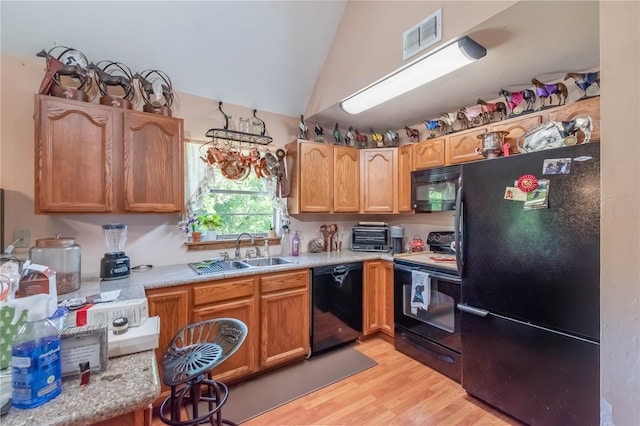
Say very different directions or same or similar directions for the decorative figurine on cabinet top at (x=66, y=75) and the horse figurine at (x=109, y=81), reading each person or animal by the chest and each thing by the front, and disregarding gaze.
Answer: same or similar directions

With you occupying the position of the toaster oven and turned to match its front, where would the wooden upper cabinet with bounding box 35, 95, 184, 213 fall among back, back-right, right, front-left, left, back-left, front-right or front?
front-right

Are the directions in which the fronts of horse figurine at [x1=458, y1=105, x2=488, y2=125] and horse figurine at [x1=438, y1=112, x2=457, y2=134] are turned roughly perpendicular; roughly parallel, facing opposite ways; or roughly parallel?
roughly parallel

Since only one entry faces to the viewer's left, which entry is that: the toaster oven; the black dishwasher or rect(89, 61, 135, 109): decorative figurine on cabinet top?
the decorative figurine on cabinet top

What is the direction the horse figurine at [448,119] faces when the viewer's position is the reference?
facing to the left of the viewer

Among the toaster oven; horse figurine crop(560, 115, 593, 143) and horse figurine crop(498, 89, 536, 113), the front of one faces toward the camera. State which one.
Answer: the toaster oven

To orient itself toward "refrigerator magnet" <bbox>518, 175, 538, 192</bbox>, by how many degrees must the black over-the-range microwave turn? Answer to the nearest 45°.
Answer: approximately 90° to its left

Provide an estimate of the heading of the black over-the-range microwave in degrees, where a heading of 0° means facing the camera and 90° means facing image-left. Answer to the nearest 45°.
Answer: approximately 45°

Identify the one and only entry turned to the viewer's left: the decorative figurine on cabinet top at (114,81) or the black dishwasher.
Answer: the decorative figurine on cabinet top

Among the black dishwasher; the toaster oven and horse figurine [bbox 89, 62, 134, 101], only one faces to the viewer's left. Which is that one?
the horse figurine

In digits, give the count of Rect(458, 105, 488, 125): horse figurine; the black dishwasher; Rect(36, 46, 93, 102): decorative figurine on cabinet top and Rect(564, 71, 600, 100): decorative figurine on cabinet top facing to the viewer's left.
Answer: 3

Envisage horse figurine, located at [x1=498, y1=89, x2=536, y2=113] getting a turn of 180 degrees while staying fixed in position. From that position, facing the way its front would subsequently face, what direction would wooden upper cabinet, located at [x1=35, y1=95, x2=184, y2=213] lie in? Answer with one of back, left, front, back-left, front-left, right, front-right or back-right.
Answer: back-right

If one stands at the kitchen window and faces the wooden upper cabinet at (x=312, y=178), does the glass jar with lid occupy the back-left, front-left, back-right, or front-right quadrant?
back-right

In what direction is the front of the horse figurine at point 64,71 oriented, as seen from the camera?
facing to the left of the viewer

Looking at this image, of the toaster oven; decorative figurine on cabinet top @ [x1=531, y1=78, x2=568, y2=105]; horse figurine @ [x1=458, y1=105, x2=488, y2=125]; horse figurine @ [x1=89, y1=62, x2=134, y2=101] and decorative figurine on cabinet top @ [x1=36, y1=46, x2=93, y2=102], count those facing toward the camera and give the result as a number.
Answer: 1

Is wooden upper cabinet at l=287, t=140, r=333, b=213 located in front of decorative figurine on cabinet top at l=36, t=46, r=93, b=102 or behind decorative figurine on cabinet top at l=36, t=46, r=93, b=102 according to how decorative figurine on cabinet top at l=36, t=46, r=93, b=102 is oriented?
behind

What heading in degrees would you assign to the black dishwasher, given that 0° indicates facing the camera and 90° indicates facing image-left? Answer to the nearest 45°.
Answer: approximately 315°
